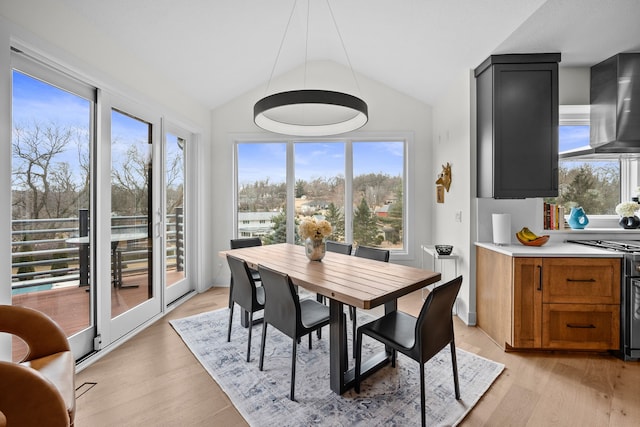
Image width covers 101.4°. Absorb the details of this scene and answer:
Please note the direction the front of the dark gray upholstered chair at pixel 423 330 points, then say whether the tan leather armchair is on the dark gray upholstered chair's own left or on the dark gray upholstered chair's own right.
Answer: on the dark gray upholstered chair's own left

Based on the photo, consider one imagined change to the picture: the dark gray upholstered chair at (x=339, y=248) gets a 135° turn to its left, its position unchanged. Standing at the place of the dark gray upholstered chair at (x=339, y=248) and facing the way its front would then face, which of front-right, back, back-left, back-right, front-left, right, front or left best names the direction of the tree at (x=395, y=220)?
front-left

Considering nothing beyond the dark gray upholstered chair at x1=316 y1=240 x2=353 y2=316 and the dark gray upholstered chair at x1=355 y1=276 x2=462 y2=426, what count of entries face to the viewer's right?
0

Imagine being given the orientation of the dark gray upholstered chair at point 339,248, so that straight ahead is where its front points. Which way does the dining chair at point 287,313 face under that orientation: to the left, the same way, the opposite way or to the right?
the opposite way

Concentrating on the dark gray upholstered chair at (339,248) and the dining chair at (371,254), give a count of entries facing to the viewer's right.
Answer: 0

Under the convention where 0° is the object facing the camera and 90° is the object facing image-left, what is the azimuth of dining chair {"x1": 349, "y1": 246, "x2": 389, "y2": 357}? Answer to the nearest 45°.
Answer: approximately 45°

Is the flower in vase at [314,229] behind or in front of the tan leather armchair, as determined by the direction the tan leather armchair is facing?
in front

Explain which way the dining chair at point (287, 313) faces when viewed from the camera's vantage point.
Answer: facing away from the viewer and to the right of the viewer

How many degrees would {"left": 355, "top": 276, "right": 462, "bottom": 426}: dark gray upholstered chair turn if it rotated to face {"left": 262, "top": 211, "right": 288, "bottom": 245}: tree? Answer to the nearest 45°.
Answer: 0° — it already faces it

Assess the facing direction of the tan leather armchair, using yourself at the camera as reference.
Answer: facing to the right of the viewer

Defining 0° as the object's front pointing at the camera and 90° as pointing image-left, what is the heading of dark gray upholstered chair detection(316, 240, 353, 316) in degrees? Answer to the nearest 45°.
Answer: approximately 45°

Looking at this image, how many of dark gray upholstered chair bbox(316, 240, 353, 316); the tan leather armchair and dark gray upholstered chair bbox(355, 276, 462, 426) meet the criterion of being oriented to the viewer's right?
1

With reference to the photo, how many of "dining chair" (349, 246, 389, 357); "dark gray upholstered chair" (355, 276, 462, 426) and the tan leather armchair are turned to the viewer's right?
1
